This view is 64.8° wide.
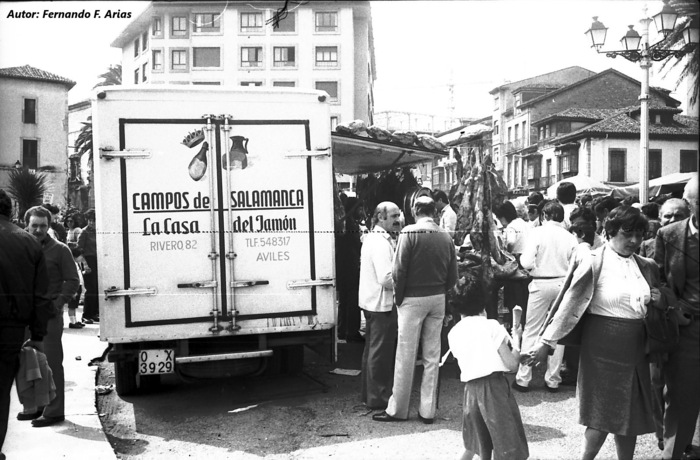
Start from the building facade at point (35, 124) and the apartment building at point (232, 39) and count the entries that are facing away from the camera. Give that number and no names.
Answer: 0

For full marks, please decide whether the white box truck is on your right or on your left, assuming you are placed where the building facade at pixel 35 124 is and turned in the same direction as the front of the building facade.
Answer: on your left

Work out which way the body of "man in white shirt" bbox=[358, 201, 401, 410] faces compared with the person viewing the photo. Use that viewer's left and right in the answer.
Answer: facing to the right of the viewer

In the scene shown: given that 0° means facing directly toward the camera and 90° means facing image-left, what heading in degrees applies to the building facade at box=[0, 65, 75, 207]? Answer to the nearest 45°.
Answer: approximately 0°

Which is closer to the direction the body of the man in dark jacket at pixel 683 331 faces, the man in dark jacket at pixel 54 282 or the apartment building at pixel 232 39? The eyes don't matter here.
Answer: the man in dark jacket

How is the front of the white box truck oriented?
away from the camera

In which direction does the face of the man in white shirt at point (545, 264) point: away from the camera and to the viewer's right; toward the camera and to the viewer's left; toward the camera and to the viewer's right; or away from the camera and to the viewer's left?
away from the camera and to the viewer's left

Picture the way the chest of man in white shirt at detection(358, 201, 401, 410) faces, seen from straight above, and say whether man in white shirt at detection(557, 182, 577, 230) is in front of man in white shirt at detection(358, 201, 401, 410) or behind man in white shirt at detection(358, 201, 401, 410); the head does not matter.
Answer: in front

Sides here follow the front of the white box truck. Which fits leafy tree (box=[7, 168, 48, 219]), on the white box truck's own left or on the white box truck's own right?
on the white box truck's own left

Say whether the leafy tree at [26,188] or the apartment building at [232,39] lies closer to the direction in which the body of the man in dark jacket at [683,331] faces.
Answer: the leafy tree
